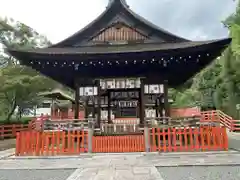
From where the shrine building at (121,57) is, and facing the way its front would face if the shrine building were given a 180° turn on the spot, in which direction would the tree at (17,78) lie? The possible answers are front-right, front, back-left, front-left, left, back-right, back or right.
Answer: front-left

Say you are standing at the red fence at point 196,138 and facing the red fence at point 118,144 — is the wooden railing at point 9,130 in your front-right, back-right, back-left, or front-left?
front-right

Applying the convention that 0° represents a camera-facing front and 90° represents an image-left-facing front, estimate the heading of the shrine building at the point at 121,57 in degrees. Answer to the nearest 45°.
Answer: approximately 0°
